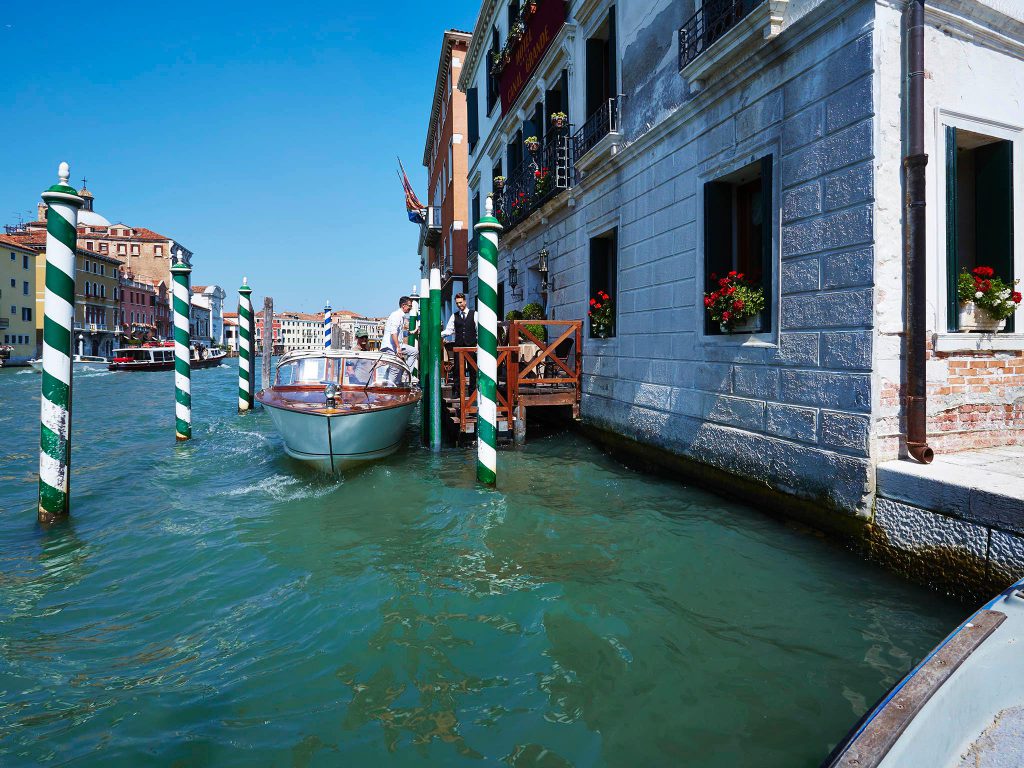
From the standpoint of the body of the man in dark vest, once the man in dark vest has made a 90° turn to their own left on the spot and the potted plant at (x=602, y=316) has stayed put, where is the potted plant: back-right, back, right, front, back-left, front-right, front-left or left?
front

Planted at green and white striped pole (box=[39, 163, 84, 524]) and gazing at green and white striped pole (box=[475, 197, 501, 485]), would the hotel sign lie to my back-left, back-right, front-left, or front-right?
front-left

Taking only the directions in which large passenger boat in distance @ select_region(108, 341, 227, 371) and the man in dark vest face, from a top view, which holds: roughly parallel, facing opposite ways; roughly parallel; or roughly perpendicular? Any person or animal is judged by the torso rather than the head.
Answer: roughly perpendicular

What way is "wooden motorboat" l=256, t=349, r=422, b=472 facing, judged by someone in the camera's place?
facing the viewer

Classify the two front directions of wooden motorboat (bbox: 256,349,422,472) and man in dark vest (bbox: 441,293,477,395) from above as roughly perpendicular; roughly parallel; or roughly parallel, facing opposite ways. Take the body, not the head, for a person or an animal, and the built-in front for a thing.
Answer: roughly parallel

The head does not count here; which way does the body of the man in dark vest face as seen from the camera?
toward the camera

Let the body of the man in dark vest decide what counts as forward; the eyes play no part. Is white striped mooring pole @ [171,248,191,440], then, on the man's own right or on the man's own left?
on the man's own right

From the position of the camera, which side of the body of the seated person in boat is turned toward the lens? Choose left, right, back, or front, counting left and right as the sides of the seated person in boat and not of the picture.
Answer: front

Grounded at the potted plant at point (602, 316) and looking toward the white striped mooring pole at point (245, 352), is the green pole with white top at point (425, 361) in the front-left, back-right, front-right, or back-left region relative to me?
front-left

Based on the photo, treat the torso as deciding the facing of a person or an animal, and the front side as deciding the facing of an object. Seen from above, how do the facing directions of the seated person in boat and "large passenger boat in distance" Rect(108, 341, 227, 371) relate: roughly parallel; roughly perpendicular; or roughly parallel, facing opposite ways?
roughly perpendicular

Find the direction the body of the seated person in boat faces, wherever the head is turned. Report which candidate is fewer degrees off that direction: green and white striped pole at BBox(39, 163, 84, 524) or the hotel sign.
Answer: the green and white striped pole
